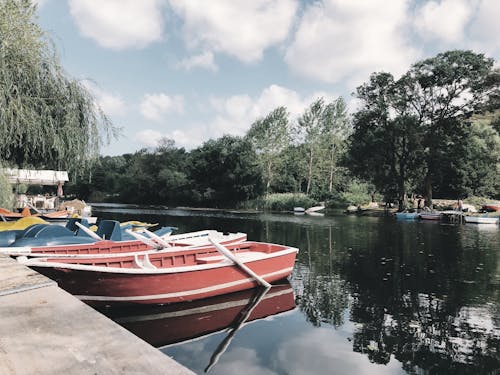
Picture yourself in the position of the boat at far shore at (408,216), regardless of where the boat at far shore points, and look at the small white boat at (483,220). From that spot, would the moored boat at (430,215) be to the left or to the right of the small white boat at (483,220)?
left

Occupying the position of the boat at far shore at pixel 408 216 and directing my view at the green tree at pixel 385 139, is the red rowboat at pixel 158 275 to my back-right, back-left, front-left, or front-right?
back-left
